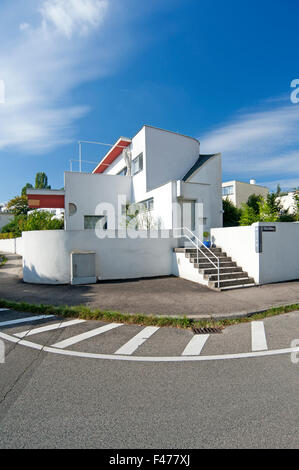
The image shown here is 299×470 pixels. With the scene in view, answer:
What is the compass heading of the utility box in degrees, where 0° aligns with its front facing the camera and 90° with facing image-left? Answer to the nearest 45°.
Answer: approximately 0°

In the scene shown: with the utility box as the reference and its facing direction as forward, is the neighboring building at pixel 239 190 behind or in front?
behind

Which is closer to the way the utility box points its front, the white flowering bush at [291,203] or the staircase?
the staircase

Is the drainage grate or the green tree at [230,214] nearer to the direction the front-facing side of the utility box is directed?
the drainage grate

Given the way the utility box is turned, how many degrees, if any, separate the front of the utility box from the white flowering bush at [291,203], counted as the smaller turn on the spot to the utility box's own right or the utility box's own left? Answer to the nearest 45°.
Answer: approximately 135° to the utility box's own left

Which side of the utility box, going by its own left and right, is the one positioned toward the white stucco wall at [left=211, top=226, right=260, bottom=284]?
left

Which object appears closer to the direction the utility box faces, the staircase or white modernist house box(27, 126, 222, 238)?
the staircase

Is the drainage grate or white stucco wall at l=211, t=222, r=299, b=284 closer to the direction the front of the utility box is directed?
the drainage grate
